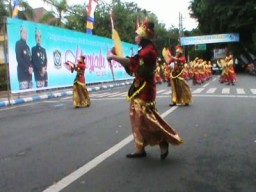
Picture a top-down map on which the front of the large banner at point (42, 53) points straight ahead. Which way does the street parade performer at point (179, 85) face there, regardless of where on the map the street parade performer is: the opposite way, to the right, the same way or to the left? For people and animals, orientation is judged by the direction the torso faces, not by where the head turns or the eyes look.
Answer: to the right

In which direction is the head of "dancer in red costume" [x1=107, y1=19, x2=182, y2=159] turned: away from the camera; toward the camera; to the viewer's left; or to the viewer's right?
to the viewer's left

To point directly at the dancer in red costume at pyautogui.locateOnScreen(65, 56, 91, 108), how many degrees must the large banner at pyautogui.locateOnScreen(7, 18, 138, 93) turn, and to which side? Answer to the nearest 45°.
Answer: approximately 45° to its right

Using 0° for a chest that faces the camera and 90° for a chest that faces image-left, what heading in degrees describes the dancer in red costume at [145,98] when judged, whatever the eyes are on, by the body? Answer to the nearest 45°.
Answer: approximately 90°

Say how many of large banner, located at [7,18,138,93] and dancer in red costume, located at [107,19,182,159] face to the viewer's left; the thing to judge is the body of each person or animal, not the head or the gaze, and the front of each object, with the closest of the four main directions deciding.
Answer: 1

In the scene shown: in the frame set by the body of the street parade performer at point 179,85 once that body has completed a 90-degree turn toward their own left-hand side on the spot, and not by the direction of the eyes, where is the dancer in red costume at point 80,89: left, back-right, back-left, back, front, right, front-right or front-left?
back-right

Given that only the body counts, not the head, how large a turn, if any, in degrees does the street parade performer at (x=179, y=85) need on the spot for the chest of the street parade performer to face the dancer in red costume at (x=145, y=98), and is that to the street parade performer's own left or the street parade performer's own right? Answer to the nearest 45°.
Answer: approximately 45° to the street parade performer's own left

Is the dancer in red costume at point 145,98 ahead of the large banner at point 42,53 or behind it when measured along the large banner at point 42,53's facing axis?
ahead

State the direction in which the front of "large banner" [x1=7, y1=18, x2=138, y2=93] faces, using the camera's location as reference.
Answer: facing the viewer and to the right of the viewer

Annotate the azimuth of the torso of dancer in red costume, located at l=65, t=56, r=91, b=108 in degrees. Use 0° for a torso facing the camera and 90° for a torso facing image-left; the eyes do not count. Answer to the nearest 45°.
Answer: approximately 90°

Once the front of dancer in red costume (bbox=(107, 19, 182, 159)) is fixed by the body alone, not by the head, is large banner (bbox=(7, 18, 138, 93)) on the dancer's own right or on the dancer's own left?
on the dancer's own right

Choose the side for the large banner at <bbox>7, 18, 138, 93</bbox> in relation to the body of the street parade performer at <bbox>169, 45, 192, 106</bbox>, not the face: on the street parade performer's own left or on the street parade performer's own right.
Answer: on the street parade performer's own right

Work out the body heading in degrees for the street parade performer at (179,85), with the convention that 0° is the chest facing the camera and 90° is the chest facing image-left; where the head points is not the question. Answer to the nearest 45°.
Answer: approximately 45°

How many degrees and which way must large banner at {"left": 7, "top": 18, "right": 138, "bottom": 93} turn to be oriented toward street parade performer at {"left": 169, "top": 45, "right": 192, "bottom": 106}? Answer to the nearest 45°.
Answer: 0° — it already faces them
